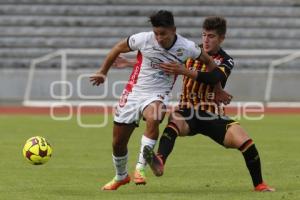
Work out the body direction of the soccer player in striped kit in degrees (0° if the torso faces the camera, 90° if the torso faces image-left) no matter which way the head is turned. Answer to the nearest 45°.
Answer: approximately 45°

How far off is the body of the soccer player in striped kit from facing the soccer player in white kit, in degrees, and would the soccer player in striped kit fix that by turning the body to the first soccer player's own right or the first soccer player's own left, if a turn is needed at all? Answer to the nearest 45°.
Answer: approximately 45° to the first soccer player's own right
